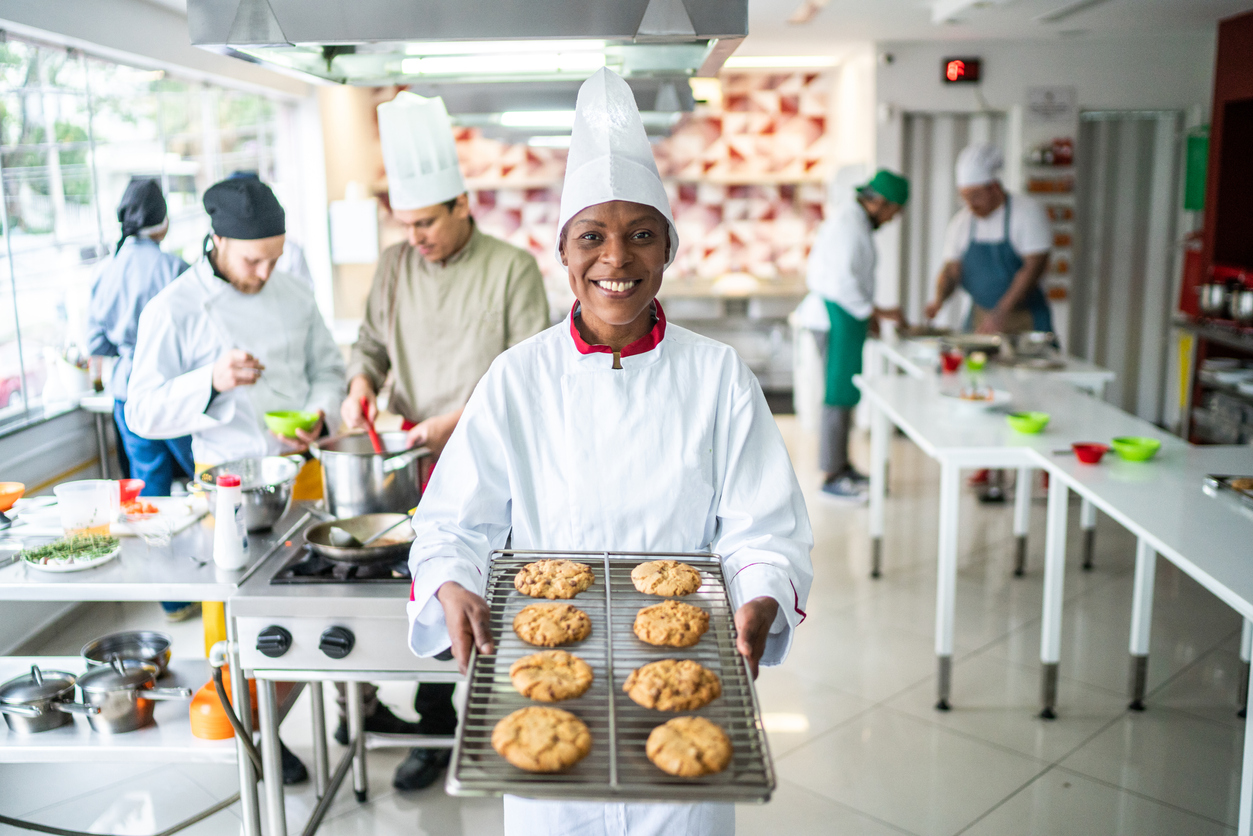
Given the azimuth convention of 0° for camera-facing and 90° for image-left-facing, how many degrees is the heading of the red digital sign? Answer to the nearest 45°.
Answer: approximately 0°

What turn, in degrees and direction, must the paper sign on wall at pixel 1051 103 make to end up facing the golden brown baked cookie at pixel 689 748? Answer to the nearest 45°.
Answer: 0° — it already faces it

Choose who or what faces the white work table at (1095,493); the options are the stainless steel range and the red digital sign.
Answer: the red digital sign

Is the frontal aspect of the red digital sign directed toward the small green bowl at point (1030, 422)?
yes

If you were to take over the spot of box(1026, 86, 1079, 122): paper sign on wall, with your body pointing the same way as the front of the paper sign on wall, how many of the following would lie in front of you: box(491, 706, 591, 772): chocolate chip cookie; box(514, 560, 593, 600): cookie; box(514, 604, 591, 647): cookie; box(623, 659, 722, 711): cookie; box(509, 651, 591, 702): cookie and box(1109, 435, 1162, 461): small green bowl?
6

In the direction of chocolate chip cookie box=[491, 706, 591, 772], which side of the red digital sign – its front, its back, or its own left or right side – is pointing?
front
